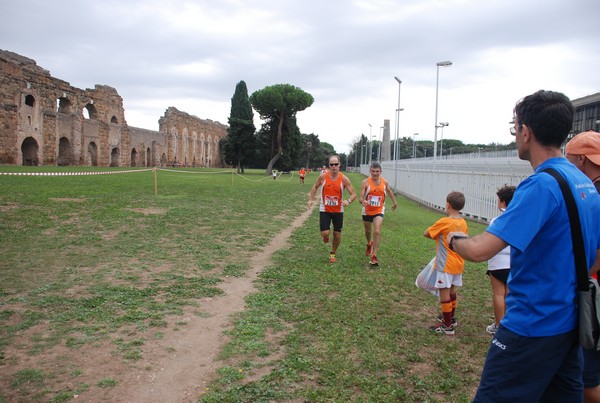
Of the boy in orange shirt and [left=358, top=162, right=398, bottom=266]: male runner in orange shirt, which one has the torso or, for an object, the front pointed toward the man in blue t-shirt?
the male runner in orange shirt

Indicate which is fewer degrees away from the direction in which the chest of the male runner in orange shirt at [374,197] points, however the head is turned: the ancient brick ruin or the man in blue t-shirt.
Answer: the man in blue t-shirt

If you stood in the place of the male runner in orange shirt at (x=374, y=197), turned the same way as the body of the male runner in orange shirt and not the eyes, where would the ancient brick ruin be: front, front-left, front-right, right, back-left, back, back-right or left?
back-right

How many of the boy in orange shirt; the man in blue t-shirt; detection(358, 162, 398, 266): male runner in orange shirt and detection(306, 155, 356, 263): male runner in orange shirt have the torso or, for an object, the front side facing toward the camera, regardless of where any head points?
2

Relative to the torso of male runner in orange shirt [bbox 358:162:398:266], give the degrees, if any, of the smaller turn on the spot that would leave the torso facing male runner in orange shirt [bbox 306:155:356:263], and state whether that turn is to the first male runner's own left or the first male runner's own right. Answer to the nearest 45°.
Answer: approximately 90° to the first male runner's own right

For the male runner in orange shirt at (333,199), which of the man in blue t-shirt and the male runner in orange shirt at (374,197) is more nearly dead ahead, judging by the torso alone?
the man in blue t-shirt

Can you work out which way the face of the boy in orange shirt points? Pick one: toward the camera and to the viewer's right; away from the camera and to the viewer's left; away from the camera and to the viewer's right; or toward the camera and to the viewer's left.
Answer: away from the camera and to the viewer's left

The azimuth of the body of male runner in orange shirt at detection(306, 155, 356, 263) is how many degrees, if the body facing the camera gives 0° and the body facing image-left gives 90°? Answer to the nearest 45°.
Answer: approximately 0°

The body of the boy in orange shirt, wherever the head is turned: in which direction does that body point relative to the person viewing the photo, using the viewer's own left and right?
facing away from the viewer and to the left of the viewer

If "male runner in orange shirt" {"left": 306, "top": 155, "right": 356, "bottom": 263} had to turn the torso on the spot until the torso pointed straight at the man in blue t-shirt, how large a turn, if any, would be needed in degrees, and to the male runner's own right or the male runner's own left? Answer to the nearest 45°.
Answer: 0° — they already face them

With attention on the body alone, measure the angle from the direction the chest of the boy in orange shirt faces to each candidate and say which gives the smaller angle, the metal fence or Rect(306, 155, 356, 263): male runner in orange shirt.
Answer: the male runner in orange shirt
